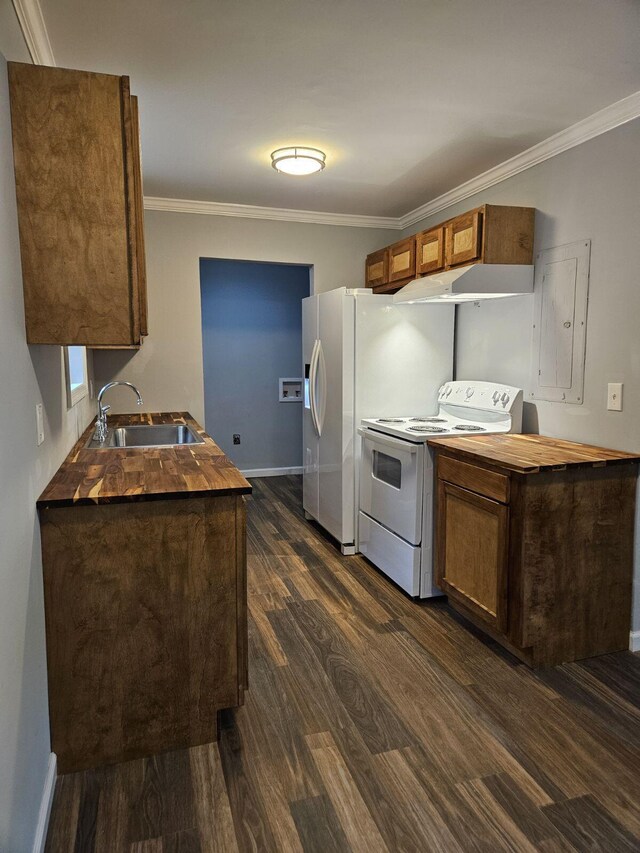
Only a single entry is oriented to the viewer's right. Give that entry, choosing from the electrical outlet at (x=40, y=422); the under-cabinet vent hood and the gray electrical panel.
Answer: the electrical outlet

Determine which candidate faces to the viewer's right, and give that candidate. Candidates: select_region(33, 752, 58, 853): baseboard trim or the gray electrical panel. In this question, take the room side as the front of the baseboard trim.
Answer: the baseboard trim

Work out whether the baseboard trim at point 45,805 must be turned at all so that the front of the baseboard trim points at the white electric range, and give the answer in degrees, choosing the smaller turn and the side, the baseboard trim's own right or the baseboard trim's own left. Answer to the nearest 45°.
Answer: approximately 45° to the baseboard trim's own left

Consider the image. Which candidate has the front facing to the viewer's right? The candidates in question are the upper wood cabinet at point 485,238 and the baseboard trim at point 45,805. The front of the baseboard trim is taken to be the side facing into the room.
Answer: the baseboard trim

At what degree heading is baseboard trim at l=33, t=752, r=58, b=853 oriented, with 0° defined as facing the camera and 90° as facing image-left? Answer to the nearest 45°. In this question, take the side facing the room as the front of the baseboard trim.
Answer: approximately 270°
